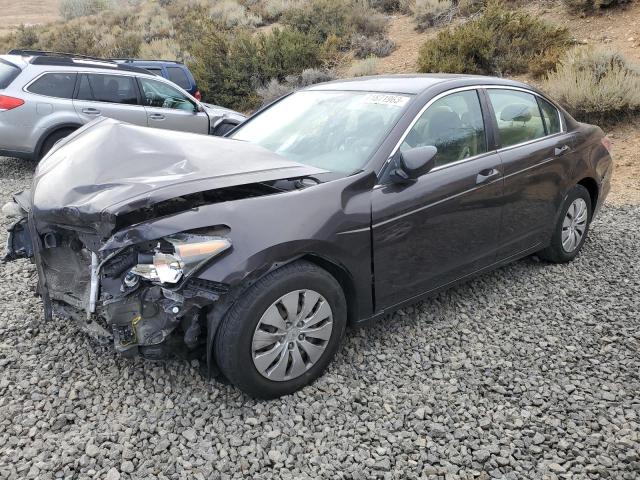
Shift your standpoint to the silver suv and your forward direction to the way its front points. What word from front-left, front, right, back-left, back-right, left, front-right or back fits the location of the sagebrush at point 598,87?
front-right

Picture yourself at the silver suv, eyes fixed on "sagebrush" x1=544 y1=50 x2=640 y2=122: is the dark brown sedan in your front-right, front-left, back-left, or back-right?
front-right

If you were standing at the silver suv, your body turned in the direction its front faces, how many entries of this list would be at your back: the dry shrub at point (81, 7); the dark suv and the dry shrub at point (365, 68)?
0

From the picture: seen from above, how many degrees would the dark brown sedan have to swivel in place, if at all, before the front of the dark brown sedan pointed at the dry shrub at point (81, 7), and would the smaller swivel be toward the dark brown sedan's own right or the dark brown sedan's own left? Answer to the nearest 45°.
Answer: approximately 135° to the dark brown sedan's own right

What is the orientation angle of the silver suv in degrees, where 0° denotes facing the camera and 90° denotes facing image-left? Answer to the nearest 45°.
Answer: approximately 225°

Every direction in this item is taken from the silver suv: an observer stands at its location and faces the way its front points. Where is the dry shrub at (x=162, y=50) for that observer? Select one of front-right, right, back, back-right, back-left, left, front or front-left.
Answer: front-left

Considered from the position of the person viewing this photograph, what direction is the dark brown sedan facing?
facing the viewer and to the left of the viewer
